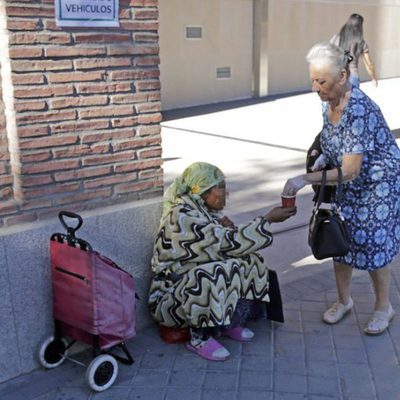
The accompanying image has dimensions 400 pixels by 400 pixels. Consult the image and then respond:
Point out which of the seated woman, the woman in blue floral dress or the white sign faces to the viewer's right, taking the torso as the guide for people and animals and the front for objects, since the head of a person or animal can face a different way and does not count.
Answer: the seated woman

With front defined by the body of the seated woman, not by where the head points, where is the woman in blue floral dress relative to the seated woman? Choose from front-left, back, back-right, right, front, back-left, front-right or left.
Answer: front

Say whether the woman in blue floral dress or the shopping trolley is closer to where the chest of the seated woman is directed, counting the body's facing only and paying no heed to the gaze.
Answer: the woman in blue floral dress

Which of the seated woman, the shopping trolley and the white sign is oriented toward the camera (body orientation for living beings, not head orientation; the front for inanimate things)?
the white sign

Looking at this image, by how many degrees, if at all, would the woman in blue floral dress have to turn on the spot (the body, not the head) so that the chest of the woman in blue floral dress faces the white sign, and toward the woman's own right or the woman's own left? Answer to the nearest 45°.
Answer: approximately 45° to the woman's own right

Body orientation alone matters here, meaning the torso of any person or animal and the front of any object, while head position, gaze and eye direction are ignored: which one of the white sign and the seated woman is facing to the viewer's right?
the seated woman

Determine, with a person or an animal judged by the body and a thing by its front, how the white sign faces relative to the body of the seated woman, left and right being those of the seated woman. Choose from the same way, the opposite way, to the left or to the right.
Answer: to the right

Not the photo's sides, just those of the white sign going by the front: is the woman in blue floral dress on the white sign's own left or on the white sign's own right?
on the white sign's own left

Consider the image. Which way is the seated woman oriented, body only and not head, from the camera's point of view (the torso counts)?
to the viewer's right

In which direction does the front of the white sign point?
toward the camera

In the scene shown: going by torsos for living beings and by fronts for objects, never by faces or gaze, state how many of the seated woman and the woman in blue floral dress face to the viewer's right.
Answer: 1
